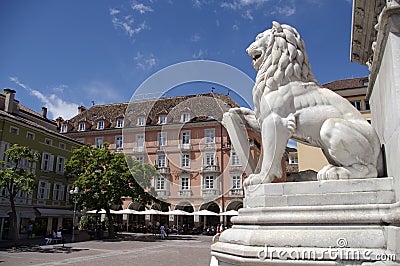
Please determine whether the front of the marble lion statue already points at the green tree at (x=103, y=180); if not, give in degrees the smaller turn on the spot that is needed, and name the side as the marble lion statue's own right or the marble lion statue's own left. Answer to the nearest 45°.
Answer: approximately 45° to the marble lion statue's own right

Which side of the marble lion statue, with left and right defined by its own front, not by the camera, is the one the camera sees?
left
